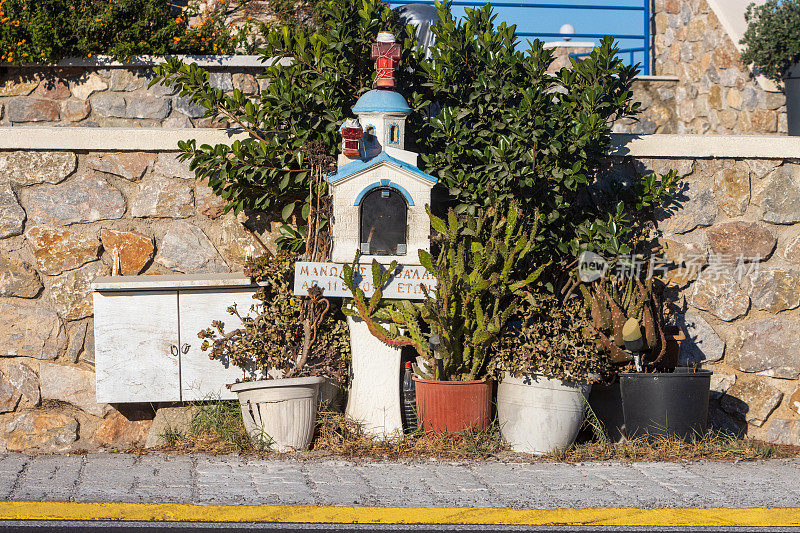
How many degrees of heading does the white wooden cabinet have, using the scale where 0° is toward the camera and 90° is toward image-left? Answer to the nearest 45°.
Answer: approximately 0°

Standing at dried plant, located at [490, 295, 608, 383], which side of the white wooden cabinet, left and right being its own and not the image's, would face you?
left

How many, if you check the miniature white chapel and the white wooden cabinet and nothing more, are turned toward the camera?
2

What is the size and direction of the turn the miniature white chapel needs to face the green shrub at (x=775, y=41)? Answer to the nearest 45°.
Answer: approximately 135° to its left

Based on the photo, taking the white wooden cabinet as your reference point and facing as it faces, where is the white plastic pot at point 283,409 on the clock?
The white plastic pot is roughly at 10 o'clock from the white wooden cabinet.

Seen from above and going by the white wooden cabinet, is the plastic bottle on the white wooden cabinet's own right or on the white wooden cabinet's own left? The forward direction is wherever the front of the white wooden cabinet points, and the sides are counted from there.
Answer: on the white wooden cabinet's own left

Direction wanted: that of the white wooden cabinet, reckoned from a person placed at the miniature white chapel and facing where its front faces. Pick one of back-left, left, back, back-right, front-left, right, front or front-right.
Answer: right

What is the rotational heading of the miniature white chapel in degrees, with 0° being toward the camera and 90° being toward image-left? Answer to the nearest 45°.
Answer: approximately 0°

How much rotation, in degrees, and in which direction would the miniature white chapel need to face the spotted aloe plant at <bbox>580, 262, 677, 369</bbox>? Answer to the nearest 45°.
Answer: approximately 90° to its left

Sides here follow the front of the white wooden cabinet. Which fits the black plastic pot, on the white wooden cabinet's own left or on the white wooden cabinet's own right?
on the white wooden cabinet's own left

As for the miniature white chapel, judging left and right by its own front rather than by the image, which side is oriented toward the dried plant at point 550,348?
left
